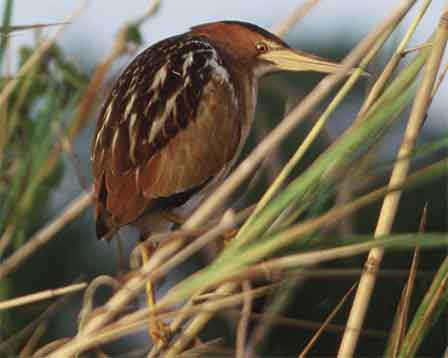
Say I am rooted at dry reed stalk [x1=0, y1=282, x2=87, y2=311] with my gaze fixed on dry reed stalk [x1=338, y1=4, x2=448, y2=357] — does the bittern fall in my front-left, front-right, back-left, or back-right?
front-left

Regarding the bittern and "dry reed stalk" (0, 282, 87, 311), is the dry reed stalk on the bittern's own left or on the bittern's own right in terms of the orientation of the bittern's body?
on the bittern's own right

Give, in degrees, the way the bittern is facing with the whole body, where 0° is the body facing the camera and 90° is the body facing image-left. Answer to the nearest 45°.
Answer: approximately 270°

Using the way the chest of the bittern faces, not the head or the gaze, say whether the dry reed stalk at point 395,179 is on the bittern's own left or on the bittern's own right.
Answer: on the bittern's own right

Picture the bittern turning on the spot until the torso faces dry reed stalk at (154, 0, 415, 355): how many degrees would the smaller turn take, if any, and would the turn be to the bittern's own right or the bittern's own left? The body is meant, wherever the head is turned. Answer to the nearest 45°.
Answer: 0° — it already faces it
